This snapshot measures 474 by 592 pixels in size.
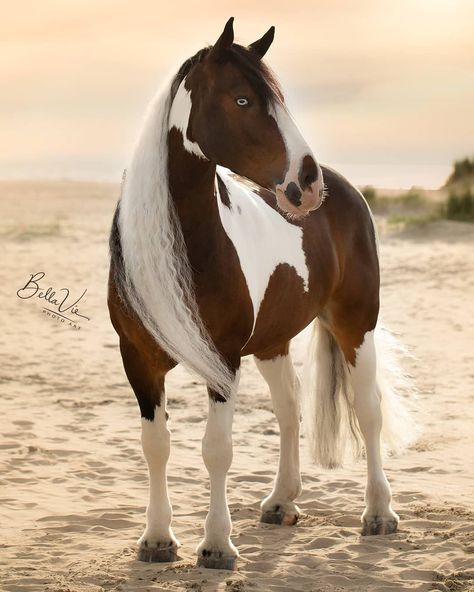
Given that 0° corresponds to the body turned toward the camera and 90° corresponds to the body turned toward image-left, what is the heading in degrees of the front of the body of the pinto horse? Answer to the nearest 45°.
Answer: approximately 45°
